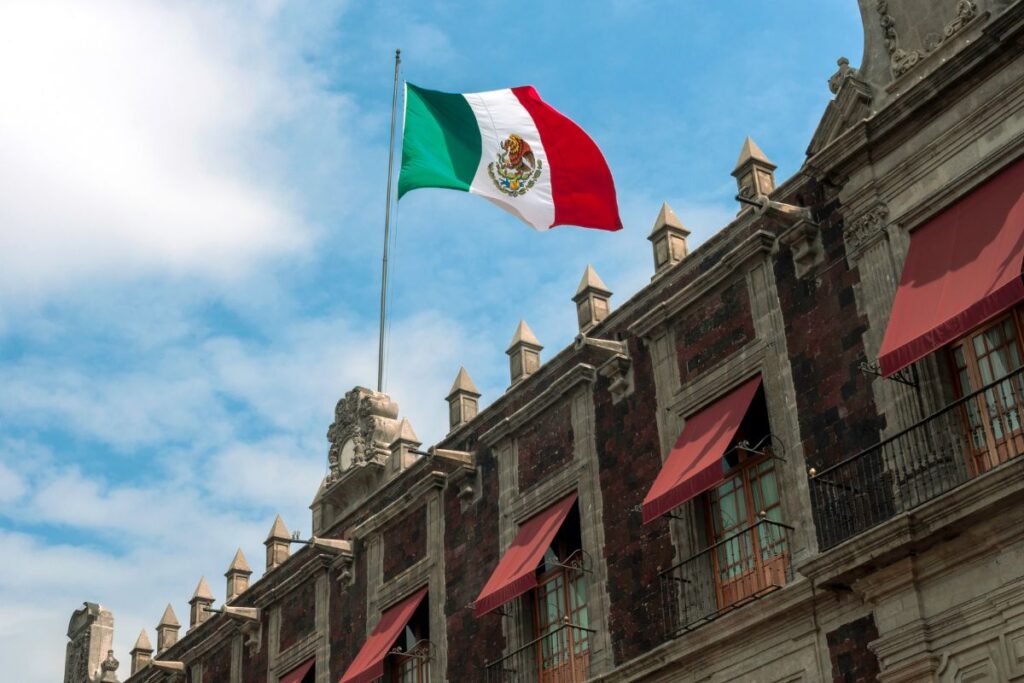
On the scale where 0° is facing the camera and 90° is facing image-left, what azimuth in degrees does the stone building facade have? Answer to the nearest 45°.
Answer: approximately 45°
